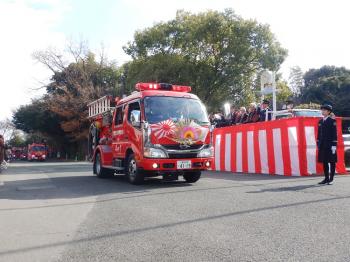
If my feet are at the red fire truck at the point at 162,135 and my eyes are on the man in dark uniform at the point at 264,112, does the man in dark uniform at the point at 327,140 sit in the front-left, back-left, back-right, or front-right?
front-right

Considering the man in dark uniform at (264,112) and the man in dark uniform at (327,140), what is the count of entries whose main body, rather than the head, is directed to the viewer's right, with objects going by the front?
0

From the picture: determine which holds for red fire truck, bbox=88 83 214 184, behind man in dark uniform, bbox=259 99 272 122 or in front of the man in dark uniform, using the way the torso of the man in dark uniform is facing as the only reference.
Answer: in front

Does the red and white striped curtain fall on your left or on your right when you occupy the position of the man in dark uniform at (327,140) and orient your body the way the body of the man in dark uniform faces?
on your right

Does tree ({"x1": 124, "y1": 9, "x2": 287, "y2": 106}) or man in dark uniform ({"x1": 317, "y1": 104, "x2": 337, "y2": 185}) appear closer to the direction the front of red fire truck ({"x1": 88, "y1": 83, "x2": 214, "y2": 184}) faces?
the man in dark uniform

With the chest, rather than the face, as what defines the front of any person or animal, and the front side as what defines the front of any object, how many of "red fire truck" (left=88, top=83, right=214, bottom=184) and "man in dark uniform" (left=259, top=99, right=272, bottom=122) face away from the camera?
0

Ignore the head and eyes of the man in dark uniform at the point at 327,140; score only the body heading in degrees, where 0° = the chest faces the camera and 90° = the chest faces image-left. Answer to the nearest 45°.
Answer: approximately 45°

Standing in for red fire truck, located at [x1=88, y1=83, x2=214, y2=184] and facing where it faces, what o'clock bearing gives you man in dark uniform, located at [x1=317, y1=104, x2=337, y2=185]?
The man in dark uniform is roughly at 11 o'clock from the red fire truck.

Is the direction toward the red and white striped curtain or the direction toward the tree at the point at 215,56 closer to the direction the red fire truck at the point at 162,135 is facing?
the red and white striped curtain

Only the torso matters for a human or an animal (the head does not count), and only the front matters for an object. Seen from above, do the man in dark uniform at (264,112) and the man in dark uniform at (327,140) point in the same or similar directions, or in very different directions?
same or similar directions

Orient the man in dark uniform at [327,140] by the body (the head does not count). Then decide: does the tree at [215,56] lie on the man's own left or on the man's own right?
on the man's own right

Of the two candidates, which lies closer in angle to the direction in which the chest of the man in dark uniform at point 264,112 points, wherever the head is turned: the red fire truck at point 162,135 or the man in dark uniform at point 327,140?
the red fire truck

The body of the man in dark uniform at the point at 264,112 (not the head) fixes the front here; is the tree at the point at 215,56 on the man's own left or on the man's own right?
on the man's own right
